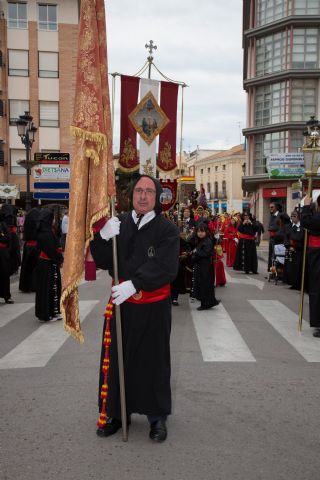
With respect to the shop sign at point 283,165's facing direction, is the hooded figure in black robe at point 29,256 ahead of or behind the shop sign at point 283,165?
ahead

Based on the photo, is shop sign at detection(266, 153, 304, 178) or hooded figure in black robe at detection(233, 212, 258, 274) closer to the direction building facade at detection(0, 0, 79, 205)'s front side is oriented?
the hooded figure in black robe

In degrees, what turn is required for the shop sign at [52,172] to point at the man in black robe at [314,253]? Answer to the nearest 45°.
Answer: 0° — it already faces them

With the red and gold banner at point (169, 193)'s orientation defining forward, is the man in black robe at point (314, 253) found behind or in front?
in front

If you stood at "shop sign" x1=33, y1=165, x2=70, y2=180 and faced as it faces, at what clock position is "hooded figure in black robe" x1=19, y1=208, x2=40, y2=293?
The hooded figure in black robe is roughly at 12 o'clock from the shop sign.
